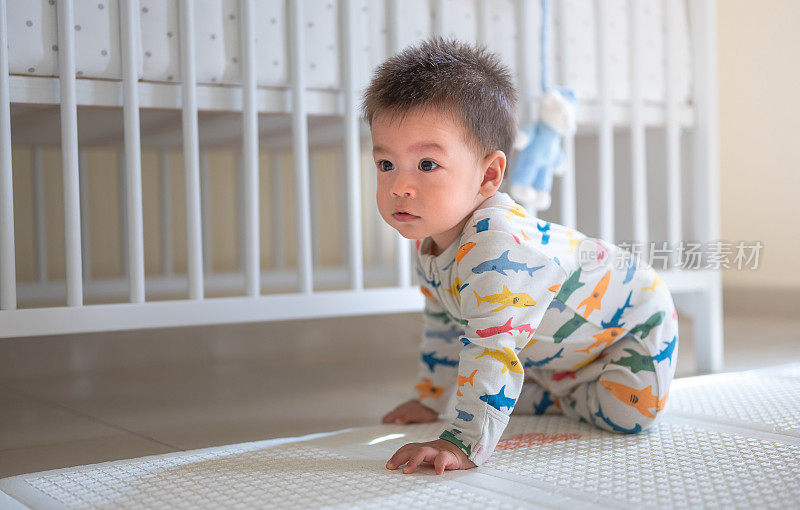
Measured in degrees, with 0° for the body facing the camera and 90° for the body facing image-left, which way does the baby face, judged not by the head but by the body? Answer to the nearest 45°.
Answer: approximately 45°
